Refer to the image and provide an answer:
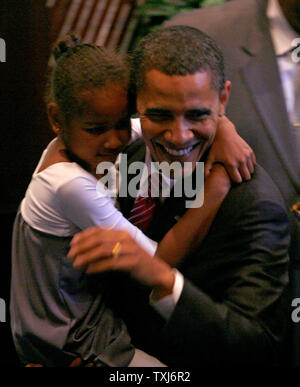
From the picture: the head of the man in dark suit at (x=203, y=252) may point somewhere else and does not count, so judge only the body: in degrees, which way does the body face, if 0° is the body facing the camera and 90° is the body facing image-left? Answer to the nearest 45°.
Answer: approximately 45°

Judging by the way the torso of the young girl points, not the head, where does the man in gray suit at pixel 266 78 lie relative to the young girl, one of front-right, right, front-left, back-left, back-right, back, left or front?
front-left

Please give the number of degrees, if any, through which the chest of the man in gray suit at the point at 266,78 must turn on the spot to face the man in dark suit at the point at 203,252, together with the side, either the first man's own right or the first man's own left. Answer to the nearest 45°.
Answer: approximately 45° to the first man's own right

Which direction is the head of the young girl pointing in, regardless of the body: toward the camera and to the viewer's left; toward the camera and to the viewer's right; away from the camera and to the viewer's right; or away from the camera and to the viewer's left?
toward the camera and to the viewer's right

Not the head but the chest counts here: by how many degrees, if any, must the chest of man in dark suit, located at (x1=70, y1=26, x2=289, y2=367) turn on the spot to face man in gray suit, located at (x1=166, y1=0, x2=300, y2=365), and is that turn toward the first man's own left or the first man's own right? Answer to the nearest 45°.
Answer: approximately 180°

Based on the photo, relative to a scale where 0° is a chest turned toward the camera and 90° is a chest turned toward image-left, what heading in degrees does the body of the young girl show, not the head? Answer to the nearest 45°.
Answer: approximately 270°

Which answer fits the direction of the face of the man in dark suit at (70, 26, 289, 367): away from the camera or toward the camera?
toward the camera
